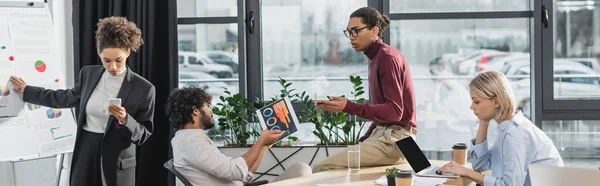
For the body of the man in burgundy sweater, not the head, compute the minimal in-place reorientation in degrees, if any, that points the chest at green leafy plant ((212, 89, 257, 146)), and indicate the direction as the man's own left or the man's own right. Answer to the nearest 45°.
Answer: approximately 45° to the man's own right

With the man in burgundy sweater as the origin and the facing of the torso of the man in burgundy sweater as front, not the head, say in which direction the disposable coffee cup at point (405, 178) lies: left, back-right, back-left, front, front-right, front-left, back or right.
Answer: left

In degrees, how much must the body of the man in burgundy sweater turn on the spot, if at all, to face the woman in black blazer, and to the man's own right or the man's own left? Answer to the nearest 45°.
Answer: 0° — they already face them

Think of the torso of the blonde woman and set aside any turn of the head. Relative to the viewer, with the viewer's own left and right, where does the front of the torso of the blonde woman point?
facing to the left of the viewer

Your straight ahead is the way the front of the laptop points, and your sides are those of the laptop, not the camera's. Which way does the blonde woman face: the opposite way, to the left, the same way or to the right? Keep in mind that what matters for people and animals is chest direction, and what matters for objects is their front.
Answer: the opposite way

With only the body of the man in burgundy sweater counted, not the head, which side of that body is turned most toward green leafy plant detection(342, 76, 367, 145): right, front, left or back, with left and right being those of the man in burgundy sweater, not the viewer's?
right

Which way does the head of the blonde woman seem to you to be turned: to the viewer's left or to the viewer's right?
to the viewer's left

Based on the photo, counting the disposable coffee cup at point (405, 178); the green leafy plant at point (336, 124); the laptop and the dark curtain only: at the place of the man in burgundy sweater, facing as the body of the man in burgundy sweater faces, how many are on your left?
2

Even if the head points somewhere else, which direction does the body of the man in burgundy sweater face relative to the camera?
to the viewer's left

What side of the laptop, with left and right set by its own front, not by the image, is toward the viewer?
right

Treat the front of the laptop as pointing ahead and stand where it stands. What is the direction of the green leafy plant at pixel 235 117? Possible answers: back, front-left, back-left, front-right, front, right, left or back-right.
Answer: back-left

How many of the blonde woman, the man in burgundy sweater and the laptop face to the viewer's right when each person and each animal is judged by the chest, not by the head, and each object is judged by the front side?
1

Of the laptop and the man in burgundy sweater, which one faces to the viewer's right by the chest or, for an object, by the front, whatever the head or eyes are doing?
the laptop
